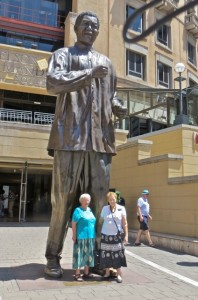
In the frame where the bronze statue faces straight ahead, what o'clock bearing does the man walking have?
The man walking is roughly at 8 o'clock from the bronze statue.

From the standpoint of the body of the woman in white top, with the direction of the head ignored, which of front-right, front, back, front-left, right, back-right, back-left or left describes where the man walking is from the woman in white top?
back

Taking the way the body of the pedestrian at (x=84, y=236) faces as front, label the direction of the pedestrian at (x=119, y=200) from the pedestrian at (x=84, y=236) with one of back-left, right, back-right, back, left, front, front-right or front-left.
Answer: back-left

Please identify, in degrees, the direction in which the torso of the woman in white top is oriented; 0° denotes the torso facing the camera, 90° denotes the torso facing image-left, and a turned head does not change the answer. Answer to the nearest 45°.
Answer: approximately 0°

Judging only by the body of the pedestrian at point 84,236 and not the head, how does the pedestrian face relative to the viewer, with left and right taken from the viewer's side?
facing the viewer and to the right of the viewer

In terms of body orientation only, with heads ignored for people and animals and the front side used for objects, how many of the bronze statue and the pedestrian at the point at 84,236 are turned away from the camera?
0
